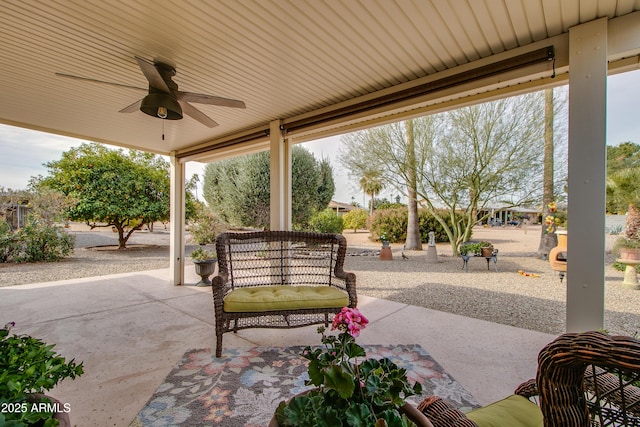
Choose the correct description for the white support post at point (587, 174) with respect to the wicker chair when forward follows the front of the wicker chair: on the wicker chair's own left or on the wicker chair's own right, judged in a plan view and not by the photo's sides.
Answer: on the wicker chair's own right

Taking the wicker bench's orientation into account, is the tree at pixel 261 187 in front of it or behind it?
behind

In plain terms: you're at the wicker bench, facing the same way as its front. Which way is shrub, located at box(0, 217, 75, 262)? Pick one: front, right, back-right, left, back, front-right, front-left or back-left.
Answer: back-right

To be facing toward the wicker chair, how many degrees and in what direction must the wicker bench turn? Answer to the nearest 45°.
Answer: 0° — it already faces it

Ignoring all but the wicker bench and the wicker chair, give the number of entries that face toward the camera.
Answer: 1

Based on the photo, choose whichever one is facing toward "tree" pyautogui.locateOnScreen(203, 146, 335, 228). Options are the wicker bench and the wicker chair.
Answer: the wicker chair

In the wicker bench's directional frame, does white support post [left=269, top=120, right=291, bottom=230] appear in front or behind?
behind

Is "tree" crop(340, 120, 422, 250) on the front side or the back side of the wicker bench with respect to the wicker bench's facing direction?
on the back side

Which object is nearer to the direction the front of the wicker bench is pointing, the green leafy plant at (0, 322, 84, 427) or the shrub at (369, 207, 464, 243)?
the green leafy plant

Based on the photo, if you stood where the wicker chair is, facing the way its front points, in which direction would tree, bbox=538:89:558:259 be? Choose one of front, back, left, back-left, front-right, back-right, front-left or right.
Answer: front-right

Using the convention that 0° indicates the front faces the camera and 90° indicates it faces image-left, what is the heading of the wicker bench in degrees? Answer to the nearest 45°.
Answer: approximately 0°

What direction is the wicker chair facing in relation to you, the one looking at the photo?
facing away from the viewer and to the left of the viewer

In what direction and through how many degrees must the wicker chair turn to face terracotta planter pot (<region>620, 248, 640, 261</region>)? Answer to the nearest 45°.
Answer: approximately 45° to its right
